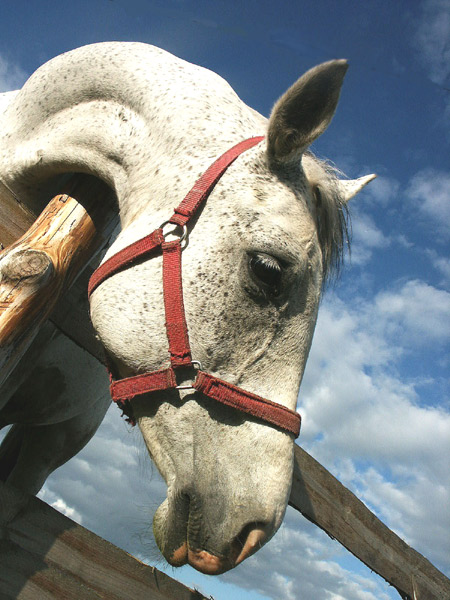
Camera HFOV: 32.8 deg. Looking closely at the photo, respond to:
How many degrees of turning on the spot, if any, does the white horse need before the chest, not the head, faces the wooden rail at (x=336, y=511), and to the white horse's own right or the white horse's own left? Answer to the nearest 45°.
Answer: approximately 45° to the white horse's own left
